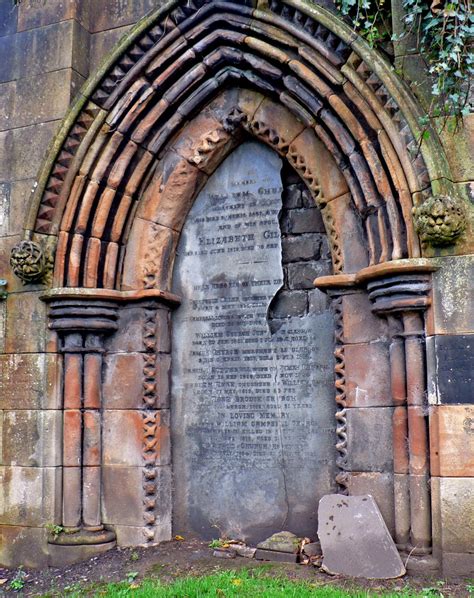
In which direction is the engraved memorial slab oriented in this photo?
toward the camera

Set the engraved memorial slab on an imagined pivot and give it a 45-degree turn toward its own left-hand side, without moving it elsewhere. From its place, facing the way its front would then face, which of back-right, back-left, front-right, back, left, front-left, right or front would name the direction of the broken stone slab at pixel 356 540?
front
